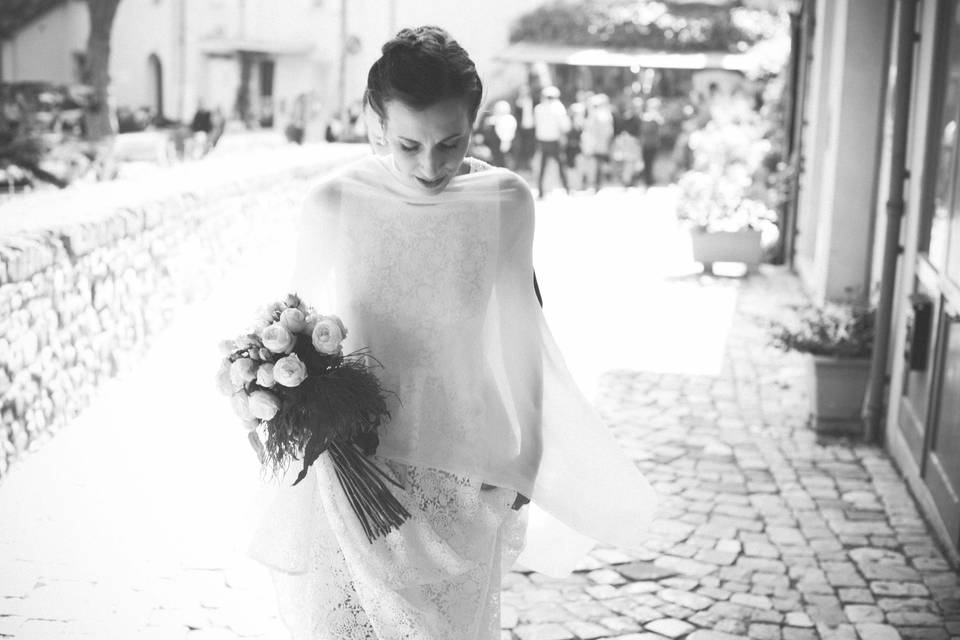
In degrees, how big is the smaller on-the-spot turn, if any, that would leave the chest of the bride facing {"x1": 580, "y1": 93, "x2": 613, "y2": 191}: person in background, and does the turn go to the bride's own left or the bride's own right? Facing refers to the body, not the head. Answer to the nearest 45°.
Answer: approximately 180°

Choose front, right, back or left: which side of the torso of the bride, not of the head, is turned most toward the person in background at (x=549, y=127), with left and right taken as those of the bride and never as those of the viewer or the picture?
back

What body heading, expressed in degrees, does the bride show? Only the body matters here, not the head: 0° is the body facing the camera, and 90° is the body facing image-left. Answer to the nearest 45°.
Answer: approximately 0°

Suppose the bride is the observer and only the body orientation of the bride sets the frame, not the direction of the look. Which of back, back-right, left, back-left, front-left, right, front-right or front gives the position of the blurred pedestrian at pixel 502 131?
back

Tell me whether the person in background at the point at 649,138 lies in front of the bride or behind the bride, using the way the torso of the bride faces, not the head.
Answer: behind

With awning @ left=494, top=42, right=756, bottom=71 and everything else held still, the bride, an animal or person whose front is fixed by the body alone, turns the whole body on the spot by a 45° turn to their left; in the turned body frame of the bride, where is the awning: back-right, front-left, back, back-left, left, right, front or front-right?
back-left

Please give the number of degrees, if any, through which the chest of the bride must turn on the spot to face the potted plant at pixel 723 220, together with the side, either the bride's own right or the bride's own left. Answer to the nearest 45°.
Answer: approximately 180°

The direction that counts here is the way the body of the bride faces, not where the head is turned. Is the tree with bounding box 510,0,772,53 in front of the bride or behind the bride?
behind

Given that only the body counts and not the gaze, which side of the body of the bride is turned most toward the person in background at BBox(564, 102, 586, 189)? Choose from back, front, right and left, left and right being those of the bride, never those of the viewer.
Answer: back

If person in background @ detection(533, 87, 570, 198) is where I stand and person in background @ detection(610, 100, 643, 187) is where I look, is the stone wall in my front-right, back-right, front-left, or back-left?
back-right

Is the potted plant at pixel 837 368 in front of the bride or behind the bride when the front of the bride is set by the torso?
behind
